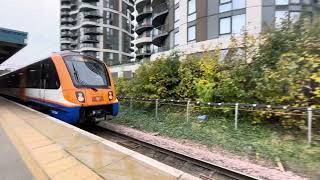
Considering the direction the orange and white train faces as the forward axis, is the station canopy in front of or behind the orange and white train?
behind

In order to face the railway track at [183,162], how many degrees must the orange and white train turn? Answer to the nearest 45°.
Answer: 0° — it already faces it

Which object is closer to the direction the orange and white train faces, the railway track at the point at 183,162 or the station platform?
the railway track

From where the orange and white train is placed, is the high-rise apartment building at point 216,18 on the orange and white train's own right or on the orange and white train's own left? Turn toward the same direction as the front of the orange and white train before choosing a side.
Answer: on the orange and white train's own left

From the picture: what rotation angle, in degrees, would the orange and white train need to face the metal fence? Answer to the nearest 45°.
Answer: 0° — it already faces it

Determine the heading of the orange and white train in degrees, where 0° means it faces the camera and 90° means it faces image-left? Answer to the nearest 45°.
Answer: approximately 315°

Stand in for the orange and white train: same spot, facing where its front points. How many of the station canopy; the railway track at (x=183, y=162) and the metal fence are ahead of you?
2

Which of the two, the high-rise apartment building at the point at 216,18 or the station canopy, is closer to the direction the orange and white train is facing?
the high-rise apartment building

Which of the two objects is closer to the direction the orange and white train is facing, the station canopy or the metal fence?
the metal fence

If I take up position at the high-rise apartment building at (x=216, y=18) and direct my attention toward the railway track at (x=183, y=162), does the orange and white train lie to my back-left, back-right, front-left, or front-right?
front-right
